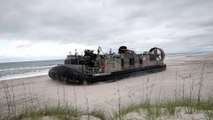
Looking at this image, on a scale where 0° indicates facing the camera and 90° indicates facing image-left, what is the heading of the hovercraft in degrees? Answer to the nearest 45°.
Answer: approximately 45°
